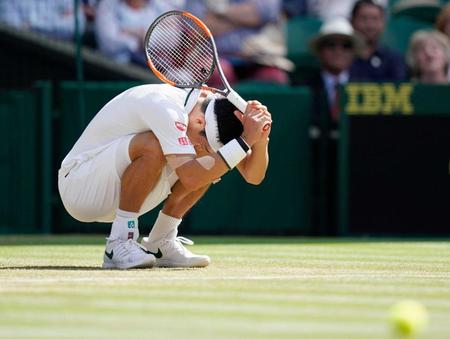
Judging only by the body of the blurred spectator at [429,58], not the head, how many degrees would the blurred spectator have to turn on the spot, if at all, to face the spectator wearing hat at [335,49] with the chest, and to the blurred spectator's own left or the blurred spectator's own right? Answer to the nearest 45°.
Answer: approximately 90° to the blurred spectator's own right

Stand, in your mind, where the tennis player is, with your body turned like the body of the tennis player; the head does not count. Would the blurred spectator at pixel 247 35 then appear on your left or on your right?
on your left

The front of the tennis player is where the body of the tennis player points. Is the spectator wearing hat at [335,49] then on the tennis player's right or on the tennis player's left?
on the tennis player's left

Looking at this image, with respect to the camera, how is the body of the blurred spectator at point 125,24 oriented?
toward the camera

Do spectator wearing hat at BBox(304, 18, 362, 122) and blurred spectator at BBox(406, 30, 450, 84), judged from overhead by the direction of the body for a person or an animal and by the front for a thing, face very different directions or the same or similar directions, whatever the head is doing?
same or similar directions

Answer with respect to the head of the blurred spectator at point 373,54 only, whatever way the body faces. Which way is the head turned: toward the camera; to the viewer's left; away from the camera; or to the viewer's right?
toward the camera

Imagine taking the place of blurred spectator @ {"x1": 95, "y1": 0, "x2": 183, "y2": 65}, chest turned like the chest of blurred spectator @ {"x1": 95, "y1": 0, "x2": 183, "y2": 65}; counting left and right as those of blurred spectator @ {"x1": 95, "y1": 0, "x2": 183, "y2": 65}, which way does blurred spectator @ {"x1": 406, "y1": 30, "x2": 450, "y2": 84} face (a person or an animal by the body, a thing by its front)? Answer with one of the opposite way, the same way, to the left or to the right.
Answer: the same way

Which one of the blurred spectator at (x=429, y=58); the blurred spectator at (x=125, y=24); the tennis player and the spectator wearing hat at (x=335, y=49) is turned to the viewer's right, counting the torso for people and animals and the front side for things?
the tennis player

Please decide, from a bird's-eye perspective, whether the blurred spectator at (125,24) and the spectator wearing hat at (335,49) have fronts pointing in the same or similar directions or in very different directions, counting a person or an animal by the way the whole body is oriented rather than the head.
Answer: same or similar directions

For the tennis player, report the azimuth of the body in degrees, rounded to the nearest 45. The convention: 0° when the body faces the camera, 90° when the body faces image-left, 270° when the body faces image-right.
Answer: approximately 270°

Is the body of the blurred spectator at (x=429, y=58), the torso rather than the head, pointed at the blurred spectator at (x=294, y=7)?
no

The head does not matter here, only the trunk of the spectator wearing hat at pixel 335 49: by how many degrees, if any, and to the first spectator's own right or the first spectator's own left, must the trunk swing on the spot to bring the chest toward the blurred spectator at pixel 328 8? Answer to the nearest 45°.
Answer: approximately 180°

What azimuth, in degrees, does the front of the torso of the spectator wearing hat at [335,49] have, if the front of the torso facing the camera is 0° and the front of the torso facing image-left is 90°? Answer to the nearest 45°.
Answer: approximately 0°

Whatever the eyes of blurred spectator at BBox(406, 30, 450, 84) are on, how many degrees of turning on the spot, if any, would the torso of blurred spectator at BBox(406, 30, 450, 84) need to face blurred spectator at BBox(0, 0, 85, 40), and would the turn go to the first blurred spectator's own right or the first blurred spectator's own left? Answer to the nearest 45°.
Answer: approximately 90° to the first blurred spectator's own right

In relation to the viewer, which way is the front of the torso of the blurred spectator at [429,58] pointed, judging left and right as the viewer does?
facing the viewer
